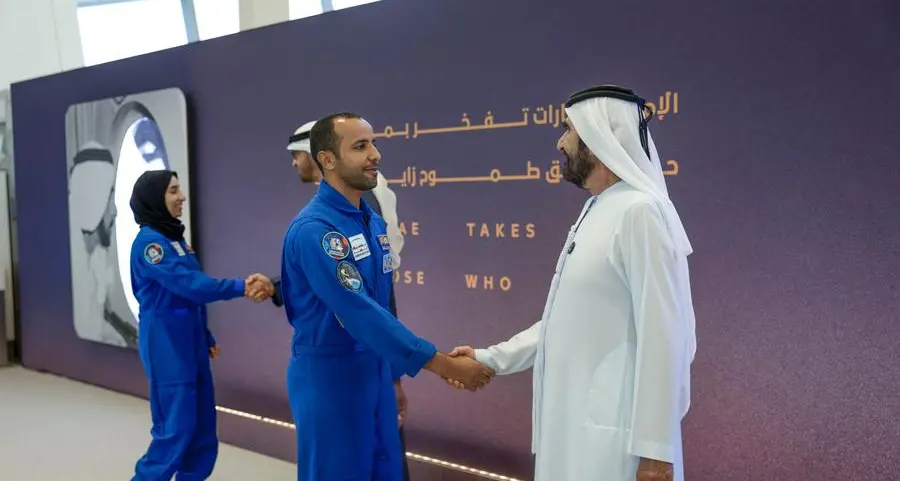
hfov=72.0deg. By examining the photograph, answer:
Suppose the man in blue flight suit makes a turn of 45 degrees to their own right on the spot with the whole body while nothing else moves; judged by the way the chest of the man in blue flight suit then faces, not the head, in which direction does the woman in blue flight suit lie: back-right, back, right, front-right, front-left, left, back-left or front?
back-right

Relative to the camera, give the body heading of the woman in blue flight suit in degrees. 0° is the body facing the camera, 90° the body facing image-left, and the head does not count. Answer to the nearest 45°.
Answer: approximately 270°

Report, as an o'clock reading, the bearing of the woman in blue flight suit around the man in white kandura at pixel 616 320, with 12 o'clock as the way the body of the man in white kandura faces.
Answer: The woman in blue flight suit is roughly at 1 o'clock from the man in white kandura.

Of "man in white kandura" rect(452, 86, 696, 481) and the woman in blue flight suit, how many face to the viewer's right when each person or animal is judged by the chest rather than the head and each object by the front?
1

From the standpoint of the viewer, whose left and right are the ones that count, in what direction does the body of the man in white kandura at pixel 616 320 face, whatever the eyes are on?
facing to the left of the viewer

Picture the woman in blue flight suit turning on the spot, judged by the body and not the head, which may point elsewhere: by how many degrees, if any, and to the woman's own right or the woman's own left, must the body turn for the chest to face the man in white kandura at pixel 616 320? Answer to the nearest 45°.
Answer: approximately 45° to the woman's own right

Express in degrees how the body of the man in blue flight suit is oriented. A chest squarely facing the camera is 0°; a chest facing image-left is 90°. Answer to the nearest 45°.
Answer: approximately 315°
